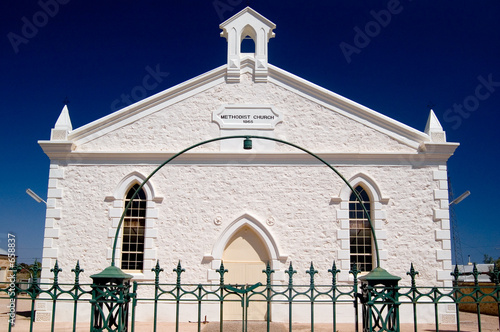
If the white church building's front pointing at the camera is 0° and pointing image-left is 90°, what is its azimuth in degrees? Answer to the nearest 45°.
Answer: approximately 0°
